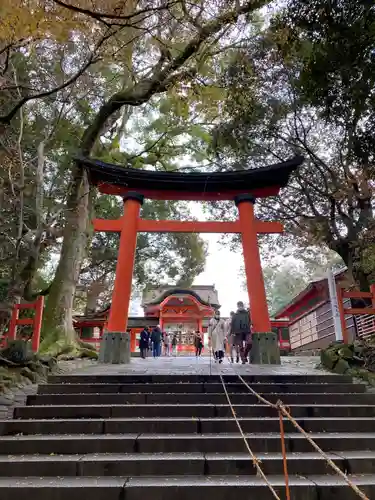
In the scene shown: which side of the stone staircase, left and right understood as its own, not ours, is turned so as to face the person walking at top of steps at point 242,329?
back

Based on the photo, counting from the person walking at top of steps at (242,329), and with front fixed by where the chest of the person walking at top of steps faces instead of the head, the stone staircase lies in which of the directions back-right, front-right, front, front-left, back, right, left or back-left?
back

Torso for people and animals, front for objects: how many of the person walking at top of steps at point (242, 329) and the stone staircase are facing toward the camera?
1

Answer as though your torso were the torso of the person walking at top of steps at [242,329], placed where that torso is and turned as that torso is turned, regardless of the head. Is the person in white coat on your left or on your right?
on your left

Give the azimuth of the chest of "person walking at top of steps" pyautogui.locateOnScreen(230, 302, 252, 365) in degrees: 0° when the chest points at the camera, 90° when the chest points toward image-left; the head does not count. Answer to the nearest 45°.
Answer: approximately 180°

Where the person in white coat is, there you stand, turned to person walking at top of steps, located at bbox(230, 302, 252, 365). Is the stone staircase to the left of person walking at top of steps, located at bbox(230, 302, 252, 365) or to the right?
right

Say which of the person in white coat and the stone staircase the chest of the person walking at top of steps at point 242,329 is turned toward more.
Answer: the person in white coat

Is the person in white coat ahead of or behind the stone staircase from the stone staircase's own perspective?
behind
